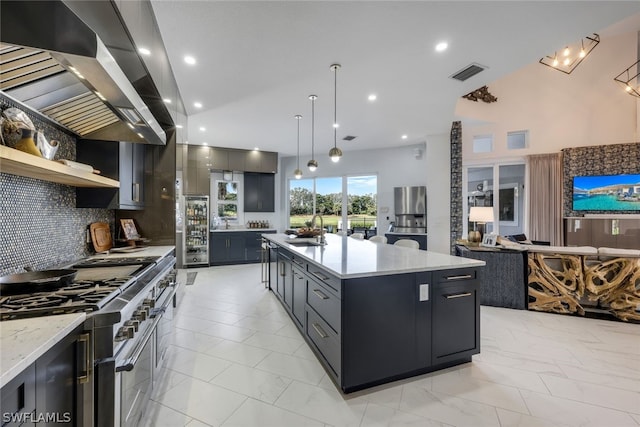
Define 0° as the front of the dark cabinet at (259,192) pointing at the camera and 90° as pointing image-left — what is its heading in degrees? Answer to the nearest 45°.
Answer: approximately 0°

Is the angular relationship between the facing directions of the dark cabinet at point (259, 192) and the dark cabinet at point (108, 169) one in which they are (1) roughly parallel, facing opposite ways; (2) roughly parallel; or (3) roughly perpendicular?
roughly perpendicular

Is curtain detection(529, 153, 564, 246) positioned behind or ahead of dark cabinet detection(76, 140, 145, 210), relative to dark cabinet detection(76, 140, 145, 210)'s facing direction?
ahead

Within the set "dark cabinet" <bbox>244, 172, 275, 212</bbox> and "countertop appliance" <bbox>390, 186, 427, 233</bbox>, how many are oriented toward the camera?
2

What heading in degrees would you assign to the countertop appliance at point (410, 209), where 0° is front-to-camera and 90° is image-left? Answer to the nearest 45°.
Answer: approximately 0°

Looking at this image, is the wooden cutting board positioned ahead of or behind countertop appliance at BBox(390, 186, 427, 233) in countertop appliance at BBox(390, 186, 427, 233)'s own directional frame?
ahead

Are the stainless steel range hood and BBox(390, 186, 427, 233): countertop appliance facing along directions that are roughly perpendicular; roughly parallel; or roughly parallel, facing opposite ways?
roughly perpendicular

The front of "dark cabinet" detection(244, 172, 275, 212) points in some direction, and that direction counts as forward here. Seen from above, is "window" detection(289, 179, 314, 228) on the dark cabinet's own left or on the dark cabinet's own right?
on the dark cabinet's own left
